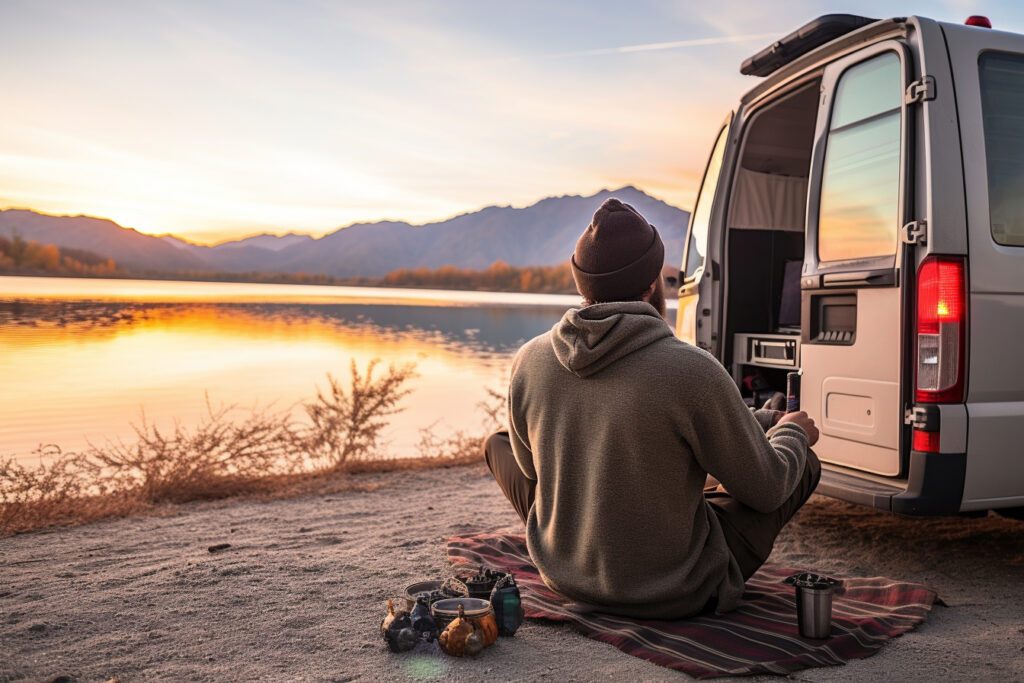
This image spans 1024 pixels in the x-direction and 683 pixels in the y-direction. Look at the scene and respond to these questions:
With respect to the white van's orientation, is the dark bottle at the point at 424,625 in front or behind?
behind

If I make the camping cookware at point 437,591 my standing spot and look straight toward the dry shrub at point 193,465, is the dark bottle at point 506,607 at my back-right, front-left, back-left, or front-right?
back-right

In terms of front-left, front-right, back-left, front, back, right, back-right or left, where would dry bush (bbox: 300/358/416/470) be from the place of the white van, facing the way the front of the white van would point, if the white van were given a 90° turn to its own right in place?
back

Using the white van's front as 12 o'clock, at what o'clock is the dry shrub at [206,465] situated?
The dry shrub is roughly at 8 o'clock from the white van.

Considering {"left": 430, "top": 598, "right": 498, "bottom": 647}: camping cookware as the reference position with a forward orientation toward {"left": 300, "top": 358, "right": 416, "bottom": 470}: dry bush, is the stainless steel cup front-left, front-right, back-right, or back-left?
back-right

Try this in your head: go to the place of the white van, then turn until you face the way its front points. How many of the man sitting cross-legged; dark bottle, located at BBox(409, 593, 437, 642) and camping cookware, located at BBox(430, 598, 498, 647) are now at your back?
3

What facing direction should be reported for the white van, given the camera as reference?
facing away from the viewer and to the right of the viewer

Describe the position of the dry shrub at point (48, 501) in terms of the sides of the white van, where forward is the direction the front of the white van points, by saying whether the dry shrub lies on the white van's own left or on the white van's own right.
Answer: on the white van's own left
